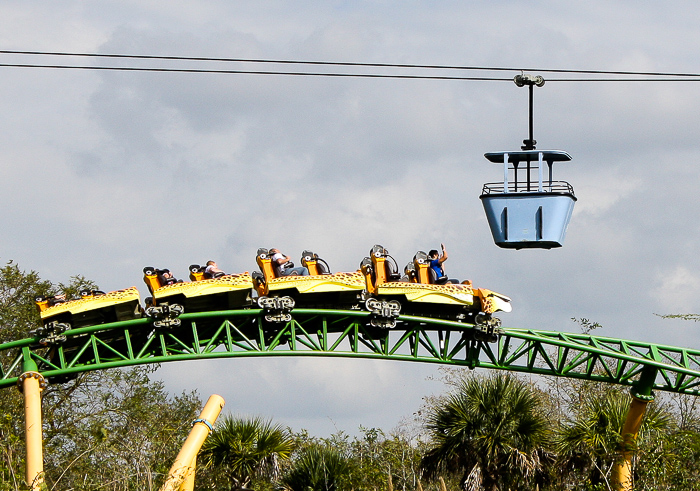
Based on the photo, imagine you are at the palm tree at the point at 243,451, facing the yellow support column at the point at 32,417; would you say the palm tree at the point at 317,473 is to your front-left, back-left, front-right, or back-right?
back-left

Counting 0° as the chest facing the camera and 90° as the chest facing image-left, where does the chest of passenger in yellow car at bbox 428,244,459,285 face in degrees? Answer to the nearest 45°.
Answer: approximately 270°

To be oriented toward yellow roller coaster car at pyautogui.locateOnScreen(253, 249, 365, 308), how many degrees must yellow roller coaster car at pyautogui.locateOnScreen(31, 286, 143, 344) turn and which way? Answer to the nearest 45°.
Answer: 0° — it already faces it

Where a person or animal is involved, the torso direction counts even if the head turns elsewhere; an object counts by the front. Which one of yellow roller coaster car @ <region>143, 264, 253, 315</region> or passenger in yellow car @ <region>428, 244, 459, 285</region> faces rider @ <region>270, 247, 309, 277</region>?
the yellow roller coaster car

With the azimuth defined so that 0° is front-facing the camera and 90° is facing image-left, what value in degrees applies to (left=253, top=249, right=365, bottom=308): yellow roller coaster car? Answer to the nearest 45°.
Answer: approximately 270°

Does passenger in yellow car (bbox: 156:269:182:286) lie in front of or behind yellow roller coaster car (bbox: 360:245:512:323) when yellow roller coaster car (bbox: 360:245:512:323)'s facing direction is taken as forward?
behind

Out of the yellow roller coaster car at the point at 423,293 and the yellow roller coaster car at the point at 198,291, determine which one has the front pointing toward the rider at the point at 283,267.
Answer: the yellow roller coaster car at the point at 198,291

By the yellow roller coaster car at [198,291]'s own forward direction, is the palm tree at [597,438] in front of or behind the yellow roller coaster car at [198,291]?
in front

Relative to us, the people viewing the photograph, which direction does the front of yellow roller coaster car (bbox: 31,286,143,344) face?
facing to the right of the viewer

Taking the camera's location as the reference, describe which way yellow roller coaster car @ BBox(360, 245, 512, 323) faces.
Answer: facing to the right of the viewer

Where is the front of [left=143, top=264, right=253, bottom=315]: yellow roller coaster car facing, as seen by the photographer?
facing to the right of the viewer

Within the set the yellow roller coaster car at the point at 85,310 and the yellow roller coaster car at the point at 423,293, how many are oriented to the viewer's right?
2

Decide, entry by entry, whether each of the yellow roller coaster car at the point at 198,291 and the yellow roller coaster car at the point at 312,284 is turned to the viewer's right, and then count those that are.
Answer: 2

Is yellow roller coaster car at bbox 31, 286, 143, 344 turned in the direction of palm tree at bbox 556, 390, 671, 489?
yes

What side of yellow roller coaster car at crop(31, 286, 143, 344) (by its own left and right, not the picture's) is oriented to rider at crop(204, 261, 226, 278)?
front
